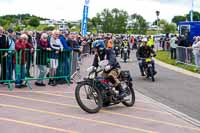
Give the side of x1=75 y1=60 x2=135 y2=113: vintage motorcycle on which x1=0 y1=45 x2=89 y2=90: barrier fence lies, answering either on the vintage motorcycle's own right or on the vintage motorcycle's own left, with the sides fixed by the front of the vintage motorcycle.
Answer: on the vintage motorcycle's own right

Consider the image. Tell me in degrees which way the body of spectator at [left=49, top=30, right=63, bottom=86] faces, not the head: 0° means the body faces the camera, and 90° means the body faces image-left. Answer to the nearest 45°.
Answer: approximately 315°

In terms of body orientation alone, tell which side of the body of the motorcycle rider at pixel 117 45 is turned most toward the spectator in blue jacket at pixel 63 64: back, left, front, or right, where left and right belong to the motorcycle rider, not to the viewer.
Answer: front

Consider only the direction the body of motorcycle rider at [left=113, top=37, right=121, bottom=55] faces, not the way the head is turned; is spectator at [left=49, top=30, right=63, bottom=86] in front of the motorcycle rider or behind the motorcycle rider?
in front

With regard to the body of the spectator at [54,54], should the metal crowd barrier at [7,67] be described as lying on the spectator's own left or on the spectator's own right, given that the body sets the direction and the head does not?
on the spectator's own right

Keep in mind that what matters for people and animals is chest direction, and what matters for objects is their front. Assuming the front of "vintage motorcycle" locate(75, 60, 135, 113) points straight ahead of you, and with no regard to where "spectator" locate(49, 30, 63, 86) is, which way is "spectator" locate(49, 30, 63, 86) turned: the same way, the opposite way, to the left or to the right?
to the left

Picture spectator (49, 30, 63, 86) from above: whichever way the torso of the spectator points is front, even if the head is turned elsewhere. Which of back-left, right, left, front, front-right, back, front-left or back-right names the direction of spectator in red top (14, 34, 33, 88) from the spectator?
right
